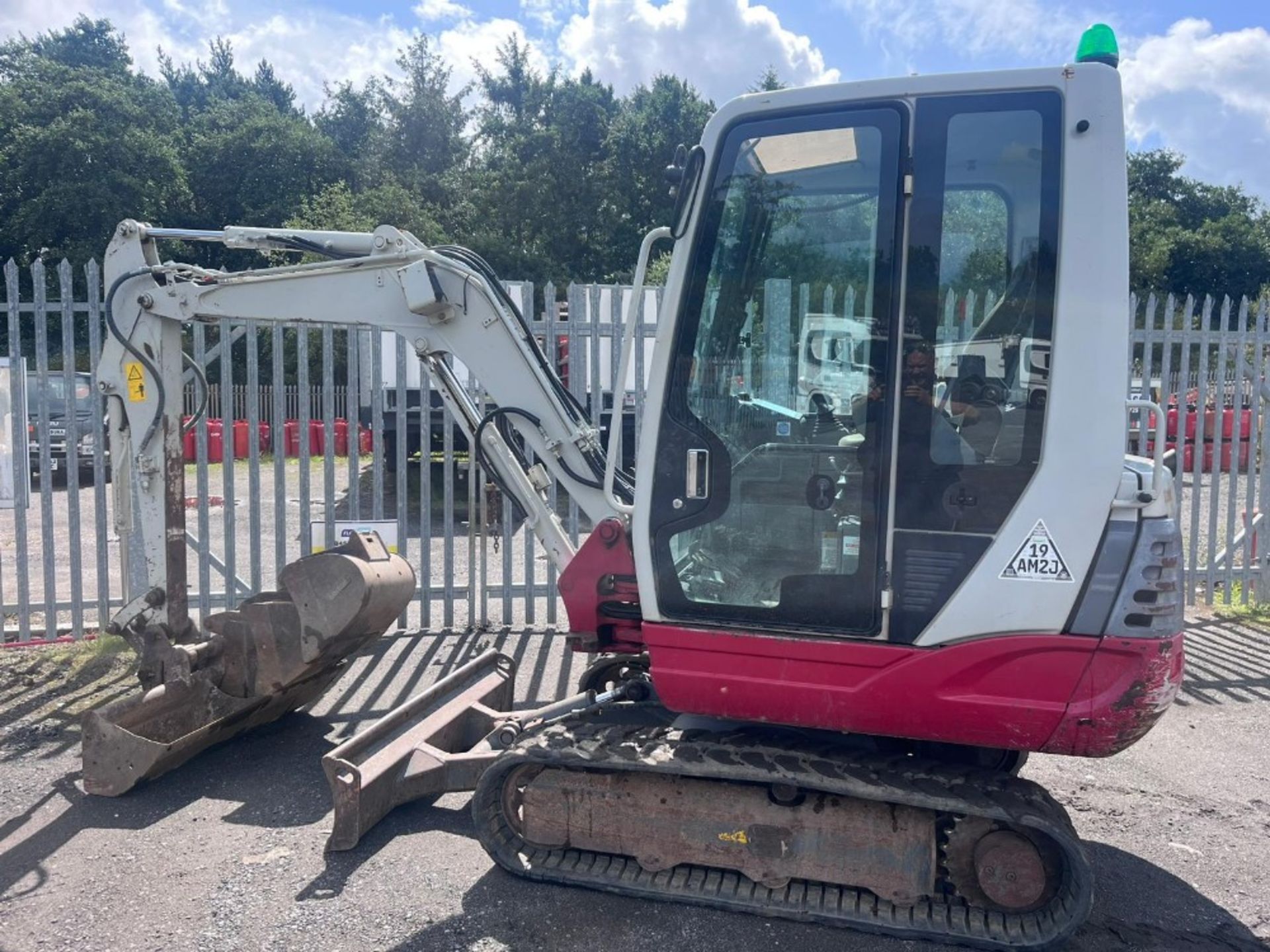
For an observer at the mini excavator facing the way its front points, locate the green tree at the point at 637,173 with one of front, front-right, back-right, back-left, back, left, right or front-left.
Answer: right

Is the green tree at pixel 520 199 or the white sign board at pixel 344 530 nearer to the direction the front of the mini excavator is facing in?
the white sign board

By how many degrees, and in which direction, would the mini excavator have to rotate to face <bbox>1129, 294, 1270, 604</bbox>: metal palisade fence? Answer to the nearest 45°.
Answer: approximately 135° to its right

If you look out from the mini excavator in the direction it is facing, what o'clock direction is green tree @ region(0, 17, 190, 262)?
The green tree is roughly at 2 o'clock from the mini excavator.

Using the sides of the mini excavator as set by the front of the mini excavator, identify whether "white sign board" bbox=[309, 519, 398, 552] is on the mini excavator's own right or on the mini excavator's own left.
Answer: on the mini excavator's own right

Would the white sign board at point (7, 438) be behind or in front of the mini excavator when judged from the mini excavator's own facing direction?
in front

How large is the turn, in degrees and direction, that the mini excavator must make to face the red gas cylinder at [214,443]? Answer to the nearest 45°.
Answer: approximately 45° to its right

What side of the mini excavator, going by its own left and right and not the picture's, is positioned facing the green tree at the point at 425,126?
right

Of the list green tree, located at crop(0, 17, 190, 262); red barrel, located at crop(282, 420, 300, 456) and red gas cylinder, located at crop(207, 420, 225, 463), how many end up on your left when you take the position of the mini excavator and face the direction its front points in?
0

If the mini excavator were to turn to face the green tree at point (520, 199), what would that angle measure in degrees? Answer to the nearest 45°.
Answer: approximately 90° to its right

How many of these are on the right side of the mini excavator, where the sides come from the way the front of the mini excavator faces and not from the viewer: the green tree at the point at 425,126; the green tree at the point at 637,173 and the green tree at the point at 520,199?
3

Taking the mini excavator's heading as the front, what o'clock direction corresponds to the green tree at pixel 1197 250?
The green tree is roughly at 4 o'clock from the mini excavator.

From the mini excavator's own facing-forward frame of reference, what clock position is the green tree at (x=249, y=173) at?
The green tree is roughly at 2 o'clock from the mini excavator.

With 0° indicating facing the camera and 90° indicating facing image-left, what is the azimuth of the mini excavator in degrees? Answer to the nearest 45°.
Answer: approximately 90°
